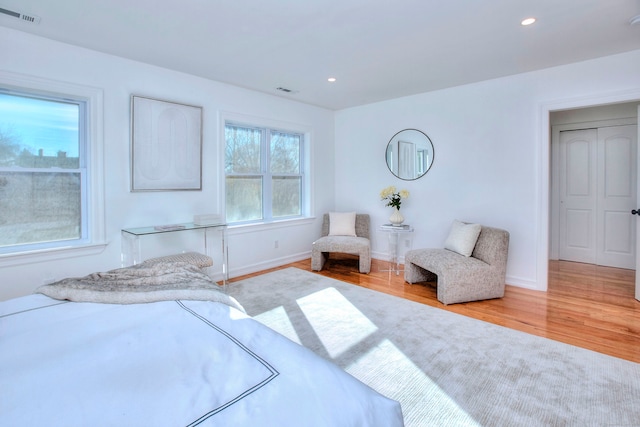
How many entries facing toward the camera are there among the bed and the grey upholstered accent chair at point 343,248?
1

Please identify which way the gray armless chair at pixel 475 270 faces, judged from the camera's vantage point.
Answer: facing the viewer and to the left of the viewer

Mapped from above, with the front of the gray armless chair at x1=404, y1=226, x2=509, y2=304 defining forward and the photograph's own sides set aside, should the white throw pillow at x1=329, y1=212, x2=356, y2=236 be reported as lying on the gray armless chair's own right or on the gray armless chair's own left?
on the gray armless chair's own right

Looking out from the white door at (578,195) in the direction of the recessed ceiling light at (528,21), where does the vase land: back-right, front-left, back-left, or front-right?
front-right

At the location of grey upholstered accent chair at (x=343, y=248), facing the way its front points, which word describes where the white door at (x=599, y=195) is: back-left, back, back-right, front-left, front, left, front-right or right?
left

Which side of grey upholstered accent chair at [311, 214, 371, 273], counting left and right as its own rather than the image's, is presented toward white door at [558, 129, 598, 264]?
left

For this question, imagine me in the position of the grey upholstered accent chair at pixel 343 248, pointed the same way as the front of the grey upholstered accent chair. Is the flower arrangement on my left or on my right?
on my left

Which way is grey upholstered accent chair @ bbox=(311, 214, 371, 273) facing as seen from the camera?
toward the camera

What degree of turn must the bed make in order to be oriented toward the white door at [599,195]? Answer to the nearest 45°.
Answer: approximately 45° to its right

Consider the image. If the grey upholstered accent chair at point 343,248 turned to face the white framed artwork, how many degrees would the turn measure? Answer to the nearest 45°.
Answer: approximately 45° to its right

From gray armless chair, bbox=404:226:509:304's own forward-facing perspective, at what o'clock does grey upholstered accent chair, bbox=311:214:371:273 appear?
grey upholstered accent chair, bbox=311:214:371:273 is roughly at 2 o'clock from gray armless chair, bbox=404:226:509:304.

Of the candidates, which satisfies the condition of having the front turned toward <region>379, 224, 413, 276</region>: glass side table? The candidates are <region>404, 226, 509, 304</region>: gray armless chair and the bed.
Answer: the bed

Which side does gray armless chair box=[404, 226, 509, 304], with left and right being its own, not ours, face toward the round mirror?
right

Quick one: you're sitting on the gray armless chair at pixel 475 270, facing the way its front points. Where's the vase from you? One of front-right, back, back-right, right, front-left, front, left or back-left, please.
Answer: right

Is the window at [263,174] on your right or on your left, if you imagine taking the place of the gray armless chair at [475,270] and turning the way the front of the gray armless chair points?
on your right

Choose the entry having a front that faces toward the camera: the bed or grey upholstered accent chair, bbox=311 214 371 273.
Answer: the grey upholstered accent chair

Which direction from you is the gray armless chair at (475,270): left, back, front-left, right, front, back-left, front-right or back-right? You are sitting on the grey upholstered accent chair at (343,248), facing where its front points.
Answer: front-left

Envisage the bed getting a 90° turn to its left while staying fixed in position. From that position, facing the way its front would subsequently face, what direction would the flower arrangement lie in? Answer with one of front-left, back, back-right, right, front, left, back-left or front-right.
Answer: right
